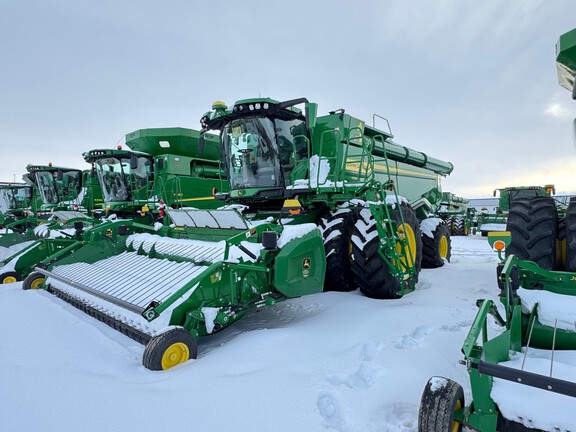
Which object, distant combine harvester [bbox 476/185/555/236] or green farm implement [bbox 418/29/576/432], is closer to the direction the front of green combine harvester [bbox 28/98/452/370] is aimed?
the green farm implement

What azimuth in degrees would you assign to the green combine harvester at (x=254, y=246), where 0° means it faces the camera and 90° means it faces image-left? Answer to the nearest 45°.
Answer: approximately 45°

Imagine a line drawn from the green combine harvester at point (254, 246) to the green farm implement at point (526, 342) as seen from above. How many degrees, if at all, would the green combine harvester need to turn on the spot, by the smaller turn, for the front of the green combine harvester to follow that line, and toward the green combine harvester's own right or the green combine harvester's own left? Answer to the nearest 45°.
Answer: approximately 90° to the green combine harvester's own left

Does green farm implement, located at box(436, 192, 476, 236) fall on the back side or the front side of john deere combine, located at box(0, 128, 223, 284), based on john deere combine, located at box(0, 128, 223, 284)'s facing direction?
on the back side

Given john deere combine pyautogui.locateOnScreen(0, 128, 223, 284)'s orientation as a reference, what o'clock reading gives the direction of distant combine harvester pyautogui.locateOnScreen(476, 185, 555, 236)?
The distant combine harvester is roughly at 8 o'clock from the john deere combine.

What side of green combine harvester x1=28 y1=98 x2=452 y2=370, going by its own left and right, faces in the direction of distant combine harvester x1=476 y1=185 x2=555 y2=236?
back

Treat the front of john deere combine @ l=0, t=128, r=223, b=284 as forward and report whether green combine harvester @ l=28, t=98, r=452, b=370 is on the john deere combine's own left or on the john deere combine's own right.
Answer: on the john deere combine's own left
